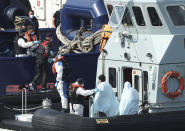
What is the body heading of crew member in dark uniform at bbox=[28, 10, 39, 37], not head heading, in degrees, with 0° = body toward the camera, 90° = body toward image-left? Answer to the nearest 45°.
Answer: approximately 45°

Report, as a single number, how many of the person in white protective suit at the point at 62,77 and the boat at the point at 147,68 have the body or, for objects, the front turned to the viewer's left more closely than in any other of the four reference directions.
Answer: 1

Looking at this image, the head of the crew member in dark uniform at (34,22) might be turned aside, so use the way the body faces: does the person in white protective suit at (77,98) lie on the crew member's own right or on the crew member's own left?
on the crew member's own left

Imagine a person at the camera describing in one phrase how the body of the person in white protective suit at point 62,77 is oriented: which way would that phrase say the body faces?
to the viewer's left

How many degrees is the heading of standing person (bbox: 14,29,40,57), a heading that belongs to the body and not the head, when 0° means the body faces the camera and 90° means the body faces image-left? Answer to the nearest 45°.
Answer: approximately 270°

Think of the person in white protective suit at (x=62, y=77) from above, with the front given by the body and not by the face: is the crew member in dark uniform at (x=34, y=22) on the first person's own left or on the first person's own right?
on the first person's own right

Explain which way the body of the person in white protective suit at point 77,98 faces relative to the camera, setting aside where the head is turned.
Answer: to the viewer's right
